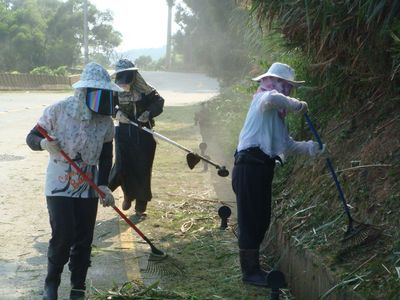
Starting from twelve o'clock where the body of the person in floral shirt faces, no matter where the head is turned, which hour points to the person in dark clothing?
The person in dark clothing is roughly at 8 o'clock from the person in floral shirt.

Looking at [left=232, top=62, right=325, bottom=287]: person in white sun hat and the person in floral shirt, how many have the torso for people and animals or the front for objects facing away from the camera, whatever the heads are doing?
0

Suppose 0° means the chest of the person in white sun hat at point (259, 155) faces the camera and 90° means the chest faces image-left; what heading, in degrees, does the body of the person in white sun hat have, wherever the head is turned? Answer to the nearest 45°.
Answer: approximately 270°

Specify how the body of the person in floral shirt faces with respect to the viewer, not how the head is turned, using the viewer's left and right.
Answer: facing the viewer and to the right of the viewer

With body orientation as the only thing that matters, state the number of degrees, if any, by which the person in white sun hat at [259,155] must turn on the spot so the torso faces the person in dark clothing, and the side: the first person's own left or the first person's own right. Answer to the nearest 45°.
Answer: approximately 135° to the first person's own left

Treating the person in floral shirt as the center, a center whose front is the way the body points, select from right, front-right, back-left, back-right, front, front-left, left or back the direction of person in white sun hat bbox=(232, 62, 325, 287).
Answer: front-left

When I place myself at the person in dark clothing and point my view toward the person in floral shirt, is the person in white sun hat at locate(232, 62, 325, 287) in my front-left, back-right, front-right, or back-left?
front-left

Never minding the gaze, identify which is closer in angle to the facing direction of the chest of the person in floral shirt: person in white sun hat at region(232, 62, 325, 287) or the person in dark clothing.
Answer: the person in white sun hat

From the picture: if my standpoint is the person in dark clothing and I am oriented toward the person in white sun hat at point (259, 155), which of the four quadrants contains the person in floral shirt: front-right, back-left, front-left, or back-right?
front-right

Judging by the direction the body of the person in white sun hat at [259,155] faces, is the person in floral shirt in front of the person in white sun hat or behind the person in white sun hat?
behind
